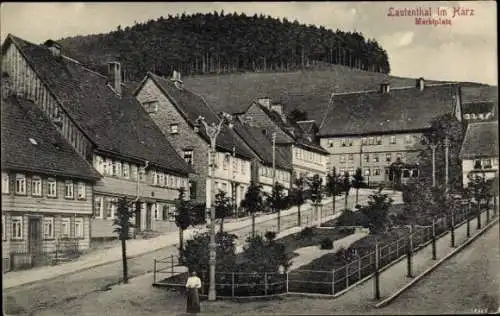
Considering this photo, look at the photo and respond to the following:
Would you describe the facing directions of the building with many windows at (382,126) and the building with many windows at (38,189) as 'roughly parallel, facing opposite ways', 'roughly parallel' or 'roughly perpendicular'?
roughly perpendicular

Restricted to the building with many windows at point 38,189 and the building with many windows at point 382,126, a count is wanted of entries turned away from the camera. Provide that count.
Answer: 0

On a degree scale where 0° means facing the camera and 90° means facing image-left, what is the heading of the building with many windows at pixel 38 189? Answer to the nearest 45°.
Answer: approximately 315°

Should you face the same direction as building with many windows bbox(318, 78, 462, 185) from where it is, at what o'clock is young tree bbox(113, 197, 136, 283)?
The young tree is roughly at 1 o'clock from the building with many windows.

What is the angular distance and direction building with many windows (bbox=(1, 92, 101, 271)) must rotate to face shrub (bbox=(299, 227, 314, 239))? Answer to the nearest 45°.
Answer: approximately 45° to its left

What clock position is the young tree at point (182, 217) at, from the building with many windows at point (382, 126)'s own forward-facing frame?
The young tree is roughly at 1 o'clock from the building with many windows.

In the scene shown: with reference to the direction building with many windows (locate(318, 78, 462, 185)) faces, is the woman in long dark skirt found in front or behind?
in front

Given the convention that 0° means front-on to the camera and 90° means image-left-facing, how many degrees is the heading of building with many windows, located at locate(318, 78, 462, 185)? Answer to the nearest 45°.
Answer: approximately 0°

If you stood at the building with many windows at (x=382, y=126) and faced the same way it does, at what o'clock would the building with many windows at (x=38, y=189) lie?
the building with many windows at (x=38, y=189) is roughly at 1 o'clock from the building with many windows at (x=382, y=126).

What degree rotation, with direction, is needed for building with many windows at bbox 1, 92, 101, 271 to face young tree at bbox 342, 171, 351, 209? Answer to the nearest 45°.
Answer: approximately 45° to its left
